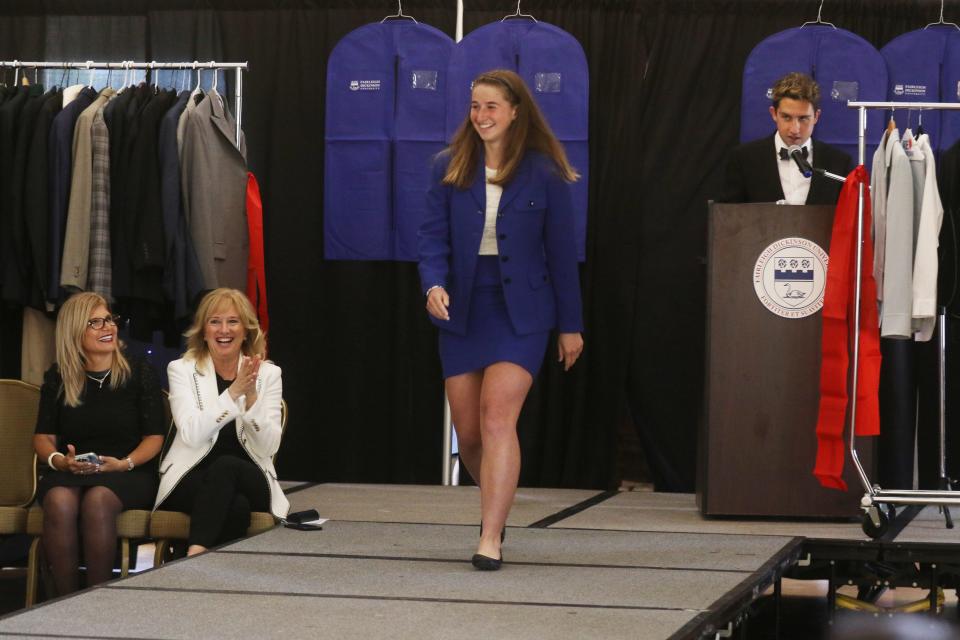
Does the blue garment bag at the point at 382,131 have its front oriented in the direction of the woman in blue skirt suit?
yes

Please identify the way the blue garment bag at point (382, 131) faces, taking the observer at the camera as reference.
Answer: facing the viewer

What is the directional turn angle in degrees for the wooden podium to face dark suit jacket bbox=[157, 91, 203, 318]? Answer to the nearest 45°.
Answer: approximately 90° to its right

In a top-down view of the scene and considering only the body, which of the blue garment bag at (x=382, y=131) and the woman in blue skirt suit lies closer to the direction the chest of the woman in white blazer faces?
the woman in blue skirt suit

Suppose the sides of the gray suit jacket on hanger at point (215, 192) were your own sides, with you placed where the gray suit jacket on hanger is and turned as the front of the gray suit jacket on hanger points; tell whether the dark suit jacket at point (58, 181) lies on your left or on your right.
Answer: on your right

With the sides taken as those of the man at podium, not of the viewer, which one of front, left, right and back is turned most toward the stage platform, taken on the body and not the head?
front

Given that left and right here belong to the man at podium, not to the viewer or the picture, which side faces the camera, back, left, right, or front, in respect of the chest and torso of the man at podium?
front

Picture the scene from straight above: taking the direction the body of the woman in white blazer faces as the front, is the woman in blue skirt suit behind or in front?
in front

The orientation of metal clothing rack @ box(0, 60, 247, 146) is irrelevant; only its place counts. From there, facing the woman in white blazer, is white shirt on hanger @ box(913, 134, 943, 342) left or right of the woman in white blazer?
left

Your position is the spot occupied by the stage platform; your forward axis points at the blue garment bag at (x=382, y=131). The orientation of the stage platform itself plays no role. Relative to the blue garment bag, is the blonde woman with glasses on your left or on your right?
left

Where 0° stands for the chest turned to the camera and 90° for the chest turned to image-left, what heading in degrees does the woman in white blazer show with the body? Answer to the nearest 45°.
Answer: approximately 0°

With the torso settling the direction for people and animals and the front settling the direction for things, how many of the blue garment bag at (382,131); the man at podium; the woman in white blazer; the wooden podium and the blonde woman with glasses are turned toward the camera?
5
